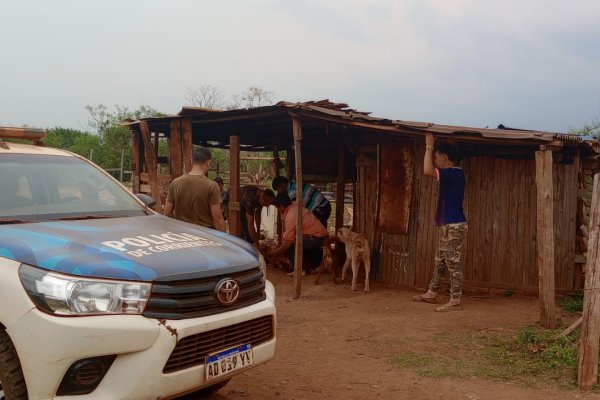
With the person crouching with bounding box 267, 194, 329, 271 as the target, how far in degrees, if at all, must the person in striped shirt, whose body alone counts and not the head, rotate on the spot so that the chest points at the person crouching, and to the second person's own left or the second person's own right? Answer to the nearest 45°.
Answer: approximately 90° to the second person's own left

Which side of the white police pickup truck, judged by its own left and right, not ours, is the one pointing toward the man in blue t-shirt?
left

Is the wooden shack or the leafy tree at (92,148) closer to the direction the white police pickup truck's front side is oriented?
the wooden shack

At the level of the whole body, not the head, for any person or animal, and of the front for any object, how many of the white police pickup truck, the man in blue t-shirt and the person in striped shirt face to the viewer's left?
2

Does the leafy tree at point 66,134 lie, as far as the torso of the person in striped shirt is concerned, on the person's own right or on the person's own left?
on the person's own right

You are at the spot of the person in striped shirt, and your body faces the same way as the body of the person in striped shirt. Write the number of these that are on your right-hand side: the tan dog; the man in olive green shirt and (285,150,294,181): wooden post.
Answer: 1

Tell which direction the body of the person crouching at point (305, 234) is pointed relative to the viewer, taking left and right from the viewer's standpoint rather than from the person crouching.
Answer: facing to the left of the viewer

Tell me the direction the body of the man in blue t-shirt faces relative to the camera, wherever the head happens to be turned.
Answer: to the viewer's left

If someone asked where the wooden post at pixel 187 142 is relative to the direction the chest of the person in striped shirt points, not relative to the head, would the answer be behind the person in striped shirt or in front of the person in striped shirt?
in front

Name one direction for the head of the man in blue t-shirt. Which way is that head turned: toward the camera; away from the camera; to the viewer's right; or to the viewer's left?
to the viewer's left

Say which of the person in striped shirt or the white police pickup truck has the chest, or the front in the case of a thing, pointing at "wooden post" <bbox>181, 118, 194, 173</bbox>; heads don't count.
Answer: the person in striped shirt

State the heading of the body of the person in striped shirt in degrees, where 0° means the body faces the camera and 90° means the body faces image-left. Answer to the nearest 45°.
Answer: approximately 90°

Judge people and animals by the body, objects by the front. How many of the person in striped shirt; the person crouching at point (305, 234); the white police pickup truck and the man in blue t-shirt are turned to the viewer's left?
3
